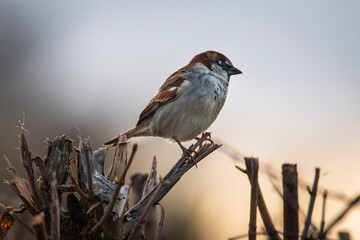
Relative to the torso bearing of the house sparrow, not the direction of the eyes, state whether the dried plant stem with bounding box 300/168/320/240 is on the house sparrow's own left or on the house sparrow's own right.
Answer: on the house sparrow's own left

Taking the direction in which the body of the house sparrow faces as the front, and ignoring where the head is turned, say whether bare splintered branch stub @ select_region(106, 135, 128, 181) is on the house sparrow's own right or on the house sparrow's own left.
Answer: on the house sparrow's own right

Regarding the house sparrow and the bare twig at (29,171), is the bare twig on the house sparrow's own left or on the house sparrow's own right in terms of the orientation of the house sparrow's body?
on the house sparrow's own right

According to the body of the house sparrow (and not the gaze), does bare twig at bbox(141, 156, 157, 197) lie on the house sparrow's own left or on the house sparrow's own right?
on the house sparrow's own right

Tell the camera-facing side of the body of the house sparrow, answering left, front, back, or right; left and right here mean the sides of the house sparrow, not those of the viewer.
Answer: right

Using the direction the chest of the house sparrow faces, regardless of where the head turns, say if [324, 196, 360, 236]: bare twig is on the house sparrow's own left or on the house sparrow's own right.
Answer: on the house sparrow's own left
